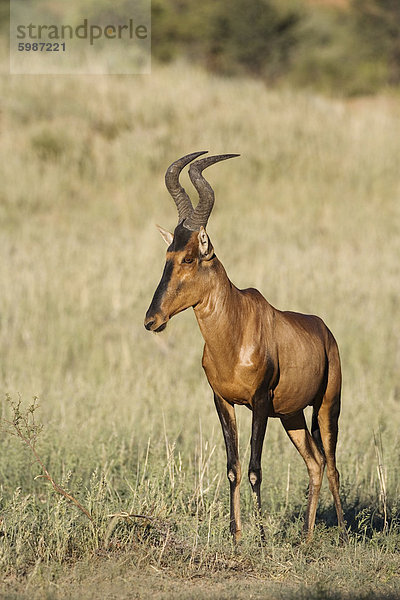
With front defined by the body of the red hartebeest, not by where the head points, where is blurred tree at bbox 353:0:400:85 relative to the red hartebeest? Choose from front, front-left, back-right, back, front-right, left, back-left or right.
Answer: back-right

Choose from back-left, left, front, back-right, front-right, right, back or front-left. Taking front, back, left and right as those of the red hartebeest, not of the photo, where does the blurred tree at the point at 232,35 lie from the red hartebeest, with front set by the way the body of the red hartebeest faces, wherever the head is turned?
back-right
